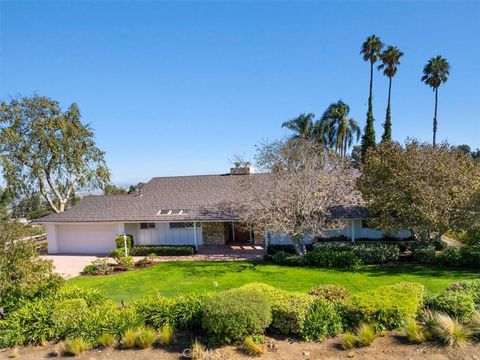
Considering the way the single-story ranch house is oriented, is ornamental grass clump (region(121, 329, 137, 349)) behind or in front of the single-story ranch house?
in front

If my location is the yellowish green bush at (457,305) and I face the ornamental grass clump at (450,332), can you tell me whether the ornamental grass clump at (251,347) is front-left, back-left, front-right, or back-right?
front-right

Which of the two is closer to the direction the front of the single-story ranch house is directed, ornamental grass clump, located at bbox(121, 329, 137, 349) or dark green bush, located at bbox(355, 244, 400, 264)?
the ornamental grass clump

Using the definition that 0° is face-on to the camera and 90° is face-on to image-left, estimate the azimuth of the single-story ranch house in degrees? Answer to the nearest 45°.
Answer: approximately 0°

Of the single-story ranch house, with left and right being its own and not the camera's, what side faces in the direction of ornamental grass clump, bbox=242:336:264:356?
front

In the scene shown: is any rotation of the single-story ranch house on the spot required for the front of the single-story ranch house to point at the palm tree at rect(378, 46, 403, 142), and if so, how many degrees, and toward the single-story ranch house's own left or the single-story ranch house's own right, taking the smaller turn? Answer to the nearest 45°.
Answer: approximately 135° to the single-story ranch house's own left

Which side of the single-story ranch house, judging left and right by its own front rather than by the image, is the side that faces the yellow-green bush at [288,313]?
front

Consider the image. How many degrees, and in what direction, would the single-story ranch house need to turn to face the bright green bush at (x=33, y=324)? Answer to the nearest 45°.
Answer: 0° — it already faces it
